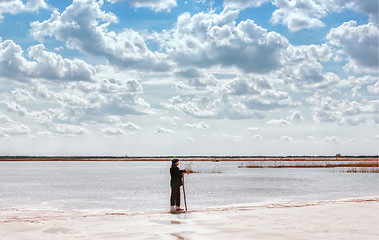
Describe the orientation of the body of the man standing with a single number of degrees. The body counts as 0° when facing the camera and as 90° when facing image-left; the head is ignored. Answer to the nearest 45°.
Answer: approximately 270°
